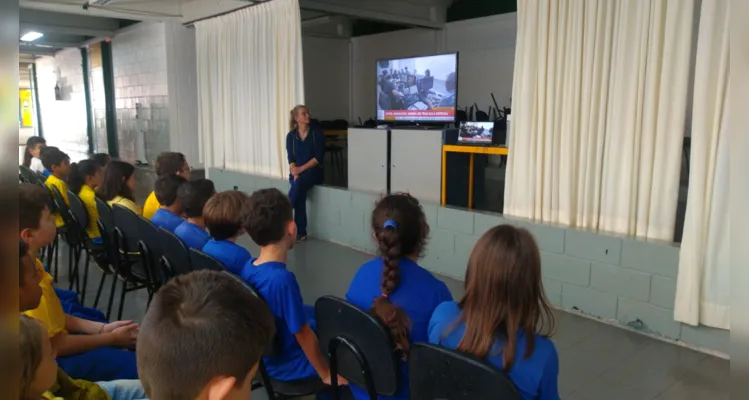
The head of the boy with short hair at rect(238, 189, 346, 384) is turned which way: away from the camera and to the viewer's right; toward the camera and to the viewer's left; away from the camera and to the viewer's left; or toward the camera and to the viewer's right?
away from the camera and to the viewer's right

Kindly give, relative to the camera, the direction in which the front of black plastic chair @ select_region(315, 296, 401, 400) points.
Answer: facing away from the viewer and to the right of the viewer

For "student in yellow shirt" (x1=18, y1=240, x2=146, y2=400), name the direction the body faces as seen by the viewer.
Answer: to the viewer's right

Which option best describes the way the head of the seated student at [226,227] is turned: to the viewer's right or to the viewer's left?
to the viewer's right

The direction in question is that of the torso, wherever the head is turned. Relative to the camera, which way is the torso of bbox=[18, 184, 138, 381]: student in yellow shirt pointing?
to the viewer's right

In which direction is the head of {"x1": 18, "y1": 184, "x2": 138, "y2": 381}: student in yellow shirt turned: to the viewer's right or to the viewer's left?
to the viewer's right

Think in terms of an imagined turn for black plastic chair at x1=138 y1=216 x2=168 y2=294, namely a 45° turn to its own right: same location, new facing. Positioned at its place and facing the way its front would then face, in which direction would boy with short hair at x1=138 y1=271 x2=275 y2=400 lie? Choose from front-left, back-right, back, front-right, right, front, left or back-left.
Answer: right

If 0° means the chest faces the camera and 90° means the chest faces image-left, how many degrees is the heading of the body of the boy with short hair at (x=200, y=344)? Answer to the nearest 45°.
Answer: approximately 225°

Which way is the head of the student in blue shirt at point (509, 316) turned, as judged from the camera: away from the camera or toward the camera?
away from the camera

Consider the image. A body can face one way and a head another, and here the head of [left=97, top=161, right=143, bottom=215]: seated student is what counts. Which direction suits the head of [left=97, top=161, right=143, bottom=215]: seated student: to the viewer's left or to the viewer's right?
to the viewer's right

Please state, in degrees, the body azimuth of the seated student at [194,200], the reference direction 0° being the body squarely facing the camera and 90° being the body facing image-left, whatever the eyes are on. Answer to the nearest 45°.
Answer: approximately 225°

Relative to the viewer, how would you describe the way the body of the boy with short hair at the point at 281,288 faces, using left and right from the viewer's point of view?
facing away from the viewer and to the right of the viewer

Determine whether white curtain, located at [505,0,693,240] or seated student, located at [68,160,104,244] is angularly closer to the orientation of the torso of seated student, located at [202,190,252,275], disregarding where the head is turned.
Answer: the white curtain

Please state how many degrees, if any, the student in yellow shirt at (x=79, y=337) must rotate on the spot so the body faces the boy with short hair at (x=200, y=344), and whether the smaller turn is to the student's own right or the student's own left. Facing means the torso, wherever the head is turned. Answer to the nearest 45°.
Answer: approximately 90° to the student's own right
